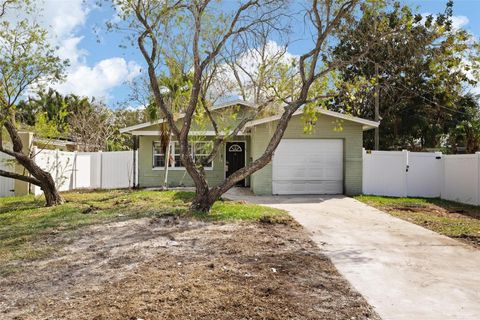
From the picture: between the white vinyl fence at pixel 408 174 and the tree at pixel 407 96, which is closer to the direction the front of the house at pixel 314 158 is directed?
the white vinyl fence

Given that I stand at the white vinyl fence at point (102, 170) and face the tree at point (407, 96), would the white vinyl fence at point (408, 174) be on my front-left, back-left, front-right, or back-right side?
front-right

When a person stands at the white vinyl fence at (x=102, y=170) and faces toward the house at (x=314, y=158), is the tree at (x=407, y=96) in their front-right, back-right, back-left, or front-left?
front-left

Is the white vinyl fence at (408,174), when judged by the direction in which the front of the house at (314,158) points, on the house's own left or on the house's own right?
on the house's own left

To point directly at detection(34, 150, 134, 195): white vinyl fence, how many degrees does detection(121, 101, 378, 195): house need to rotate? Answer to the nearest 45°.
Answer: approximately 90° to its right

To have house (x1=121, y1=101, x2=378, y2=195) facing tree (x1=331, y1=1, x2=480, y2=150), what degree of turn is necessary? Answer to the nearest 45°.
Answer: approximately 135° to its left

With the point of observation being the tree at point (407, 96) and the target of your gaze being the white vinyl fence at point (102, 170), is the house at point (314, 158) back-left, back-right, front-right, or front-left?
front-left

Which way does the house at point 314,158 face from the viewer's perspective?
toward the camera
